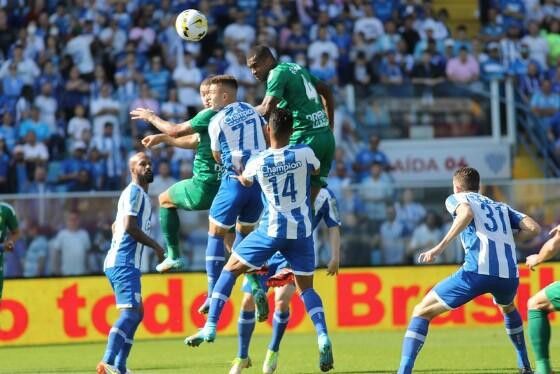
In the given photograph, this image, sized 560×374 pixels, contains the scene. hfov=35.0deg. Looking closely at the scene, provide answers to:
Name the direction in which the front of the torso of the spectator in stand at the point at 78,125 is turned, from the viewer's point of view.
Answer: toward the camera

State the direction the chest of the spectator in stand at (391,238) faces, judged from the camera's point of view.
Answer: toward the camera

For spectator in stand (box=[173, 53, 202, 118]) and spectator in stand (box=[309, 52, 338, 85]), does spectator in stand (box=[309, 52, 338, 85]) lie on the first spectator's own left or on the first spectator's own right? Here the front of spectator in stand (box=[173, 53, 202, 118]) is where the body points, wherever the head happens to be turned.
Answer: on the first spectator's own left

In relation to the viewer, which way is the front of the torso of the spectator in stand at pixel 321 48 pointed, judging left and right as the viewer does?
facing the viewer

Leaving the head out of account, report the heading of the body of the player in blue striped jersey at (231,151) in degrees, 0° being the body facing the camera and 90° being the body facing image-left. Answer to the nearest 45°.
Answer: approximately 135°

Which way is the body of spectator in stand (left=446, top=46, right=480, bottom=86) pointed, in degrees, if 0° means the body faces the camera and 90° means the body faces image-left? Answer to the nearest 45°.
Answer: approximately 0°

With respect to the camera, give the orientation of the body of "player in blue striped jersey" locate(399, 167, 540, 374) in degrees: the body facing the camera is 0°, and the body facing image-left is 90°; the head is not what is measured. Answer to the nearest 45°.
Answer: approximately 135°

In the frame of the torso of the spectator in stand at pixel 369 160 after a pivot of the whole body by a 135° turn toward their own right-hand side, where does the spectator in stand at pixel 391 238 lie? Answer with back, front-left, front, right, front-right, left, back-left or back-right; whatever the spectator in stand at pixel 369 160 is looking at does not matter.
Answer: back-left

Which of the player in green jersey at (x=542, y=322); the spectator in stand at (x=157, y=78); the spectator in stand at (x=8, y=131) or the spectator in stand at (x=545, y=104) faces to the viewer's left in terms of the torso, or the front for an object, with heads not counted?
the player in green jersey

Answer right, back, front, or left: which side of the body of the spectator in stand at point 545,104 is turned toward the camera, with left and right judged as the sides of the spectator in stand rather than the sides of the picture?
front
